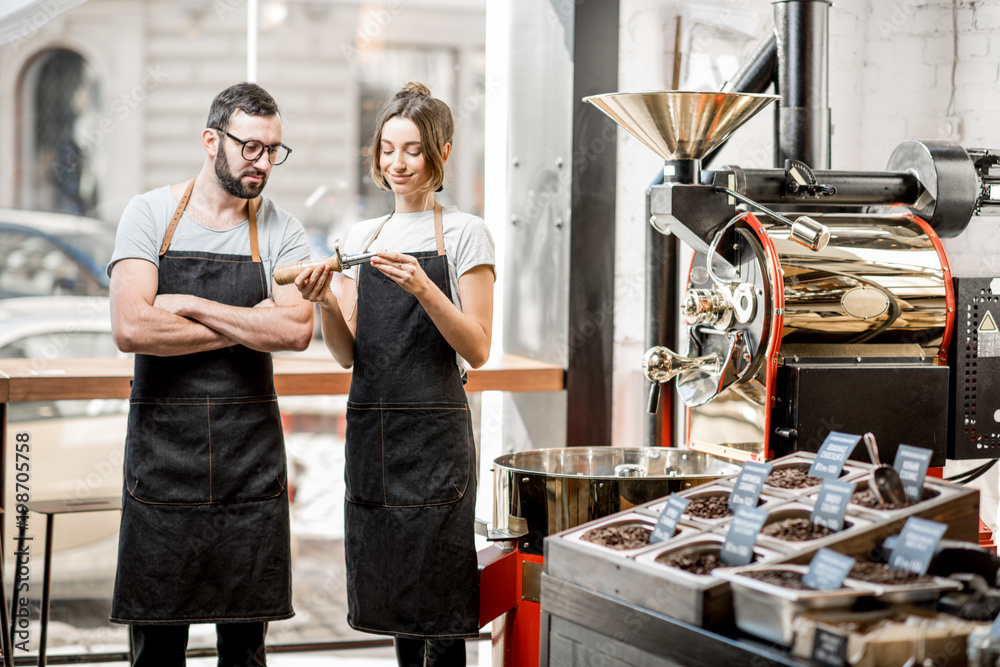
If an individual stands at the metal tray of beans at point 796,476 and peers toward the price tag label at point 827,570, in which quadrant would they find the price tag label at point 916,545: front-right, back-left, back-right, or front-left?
front-left

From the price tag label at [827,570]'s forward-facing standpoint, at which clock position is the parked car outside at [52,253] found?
The parked car outside is roughly at 4 o'clock from the price tag label.

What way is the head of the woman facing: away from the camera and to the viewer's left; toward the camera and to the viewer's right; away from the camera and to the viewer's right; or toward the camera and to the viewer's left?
toward the camera and to the viewer's left

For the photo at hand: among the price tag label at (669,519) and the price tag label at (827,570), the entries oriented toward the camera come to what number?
2

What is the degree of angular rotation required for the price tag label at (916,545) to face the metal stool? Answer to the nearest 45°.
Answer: approximately 45° to its right

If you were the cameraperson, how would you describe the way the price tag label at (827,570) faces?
facing the viewer

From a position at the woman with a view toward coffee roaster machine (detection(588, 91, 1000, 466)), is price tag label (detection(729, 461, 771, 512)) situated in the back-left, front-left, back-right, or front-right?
front-right

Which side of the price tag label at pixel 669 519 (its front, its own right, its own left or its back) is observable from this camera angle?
front

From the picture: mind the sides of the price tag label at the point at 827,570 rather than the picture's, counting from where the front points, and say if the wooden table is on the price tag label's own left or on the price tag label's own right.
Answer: on the price tag label's own right

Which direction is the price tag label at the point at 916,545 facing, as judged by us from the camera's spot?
facing the viewer and to the left of the viewer
